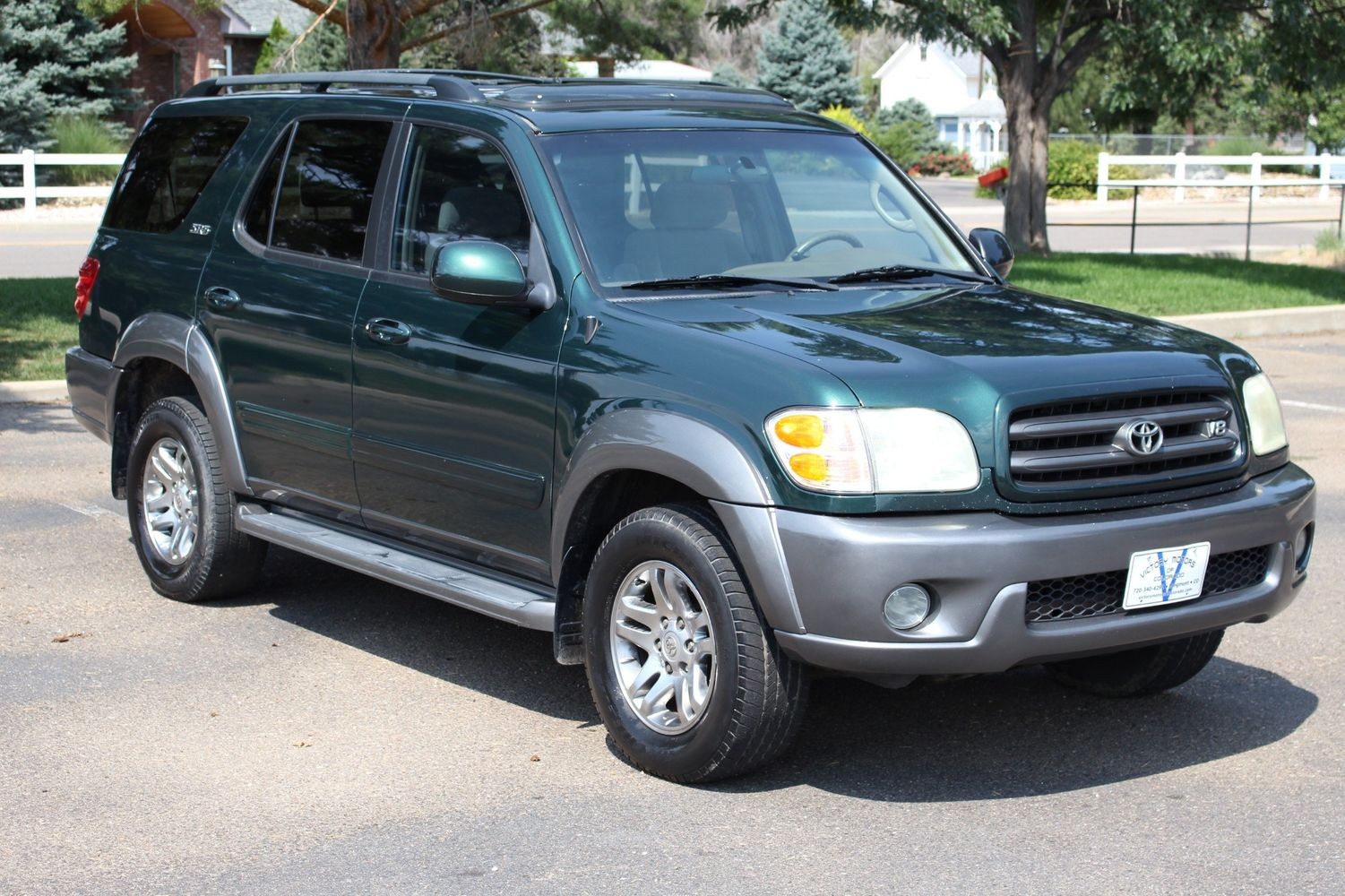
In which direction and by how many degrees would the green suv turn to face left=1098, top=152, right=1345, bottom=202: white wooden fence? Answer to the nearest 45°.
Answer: approximately 135° to its left

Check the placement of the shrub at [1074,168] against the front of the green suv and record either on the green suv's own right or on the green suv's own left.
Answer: on the green suv's own left

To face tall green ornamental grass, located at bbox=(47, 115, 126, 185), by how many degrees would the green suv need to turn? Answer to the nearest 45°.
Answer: approximately 135° to its left

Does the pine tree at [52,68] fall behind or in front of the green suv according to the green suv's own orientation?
behind

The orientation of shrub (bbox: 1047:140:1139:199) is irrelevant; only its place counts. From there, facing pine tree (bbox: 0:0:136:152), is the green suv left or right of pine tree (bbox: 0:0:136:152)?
left

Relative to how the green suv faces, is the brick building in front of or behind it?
behind

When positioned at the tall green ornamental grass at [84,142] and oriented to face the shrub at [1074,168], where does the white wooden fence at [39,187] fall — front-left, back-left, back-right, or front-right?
back-right

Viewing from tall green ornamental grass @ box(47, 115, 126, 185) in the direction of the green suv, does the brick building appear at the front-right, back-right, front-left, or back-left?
back-left
